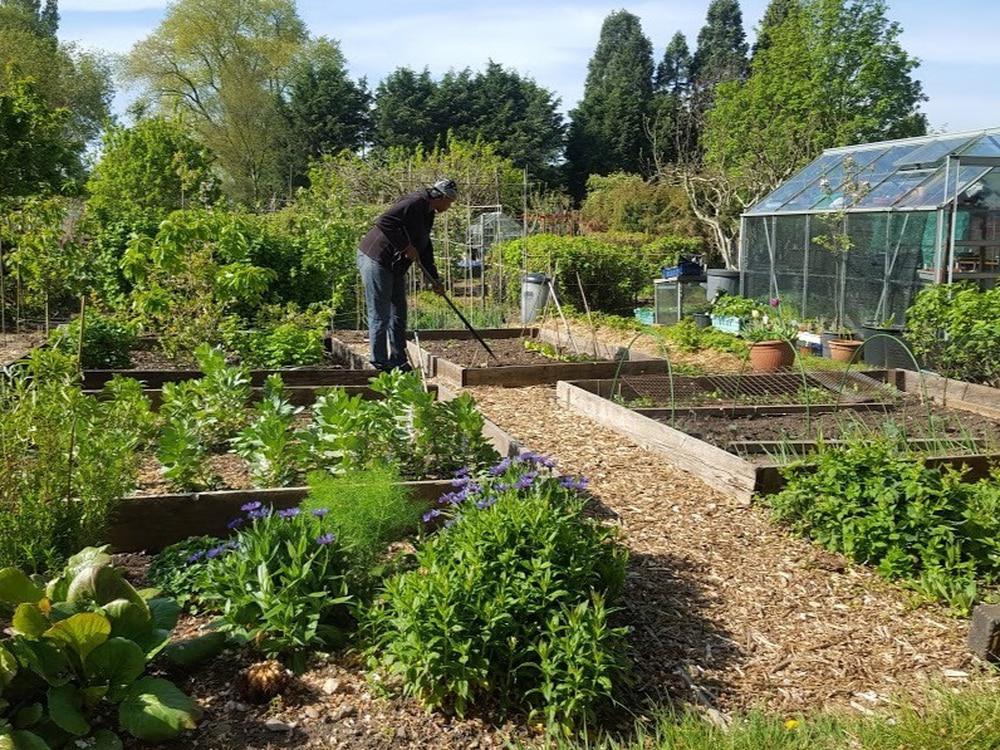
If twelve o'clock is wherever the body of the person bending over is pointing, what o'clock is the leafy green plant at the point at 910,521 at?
The leafy green plant is roughly at 2 o'clock from the person bending over.

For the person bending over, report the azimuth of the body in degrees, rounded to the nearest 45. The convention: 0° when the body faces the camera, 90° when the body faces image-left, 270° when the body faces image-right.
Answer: approximately 270°

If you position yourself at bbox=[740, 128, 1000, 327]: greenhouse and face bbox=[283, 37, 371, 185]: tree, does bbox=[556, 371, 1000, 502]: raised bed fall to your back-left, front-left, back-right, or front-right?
back-left

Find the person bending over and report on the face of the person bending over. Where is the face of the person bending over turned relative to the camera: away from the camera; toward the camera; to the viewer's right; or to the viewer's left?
to the viewer's right

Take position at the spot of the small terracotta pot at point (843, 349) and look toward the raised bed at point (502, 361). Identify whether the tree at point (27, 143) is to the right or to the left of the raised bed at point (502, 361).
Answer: right

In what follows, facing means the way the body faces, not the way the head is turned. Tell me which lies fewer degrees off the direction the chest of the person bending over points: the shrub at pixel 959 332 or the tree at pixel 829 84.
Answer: the shrub
